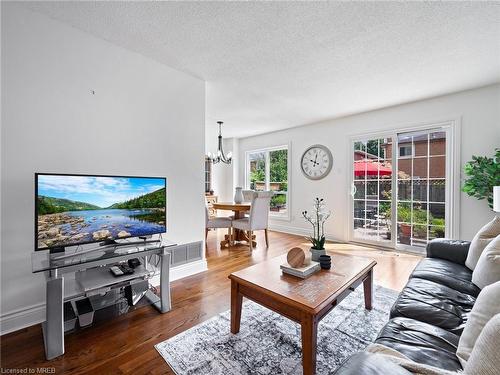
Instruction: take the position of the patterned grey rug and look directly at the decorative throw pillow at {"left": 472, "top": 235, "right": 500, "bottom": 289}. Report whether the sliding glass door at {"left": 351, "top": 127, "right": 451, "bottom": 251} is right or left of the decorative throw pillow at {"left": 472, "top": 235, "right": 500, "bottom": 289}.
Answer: left

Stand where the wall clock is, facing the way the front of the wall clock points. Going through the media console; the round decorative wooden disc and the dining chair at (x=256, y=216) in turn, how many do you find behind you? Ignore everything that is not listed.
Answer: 0

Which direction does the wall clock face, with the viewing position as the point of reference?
facing the viewer and to the left of the viewer

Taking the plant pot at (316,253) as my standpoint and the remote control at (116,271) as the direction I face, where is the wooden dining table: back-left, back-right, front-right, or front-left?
front-right

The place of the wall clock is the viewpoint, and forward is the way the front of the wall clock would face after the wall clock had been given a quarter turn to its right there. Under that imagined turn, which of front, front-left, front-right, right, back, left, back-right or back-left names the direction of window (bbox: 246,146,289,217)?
front

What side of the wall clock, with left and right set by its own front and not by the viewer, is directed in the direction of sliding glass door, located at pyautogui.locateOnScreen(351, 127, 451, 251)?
left

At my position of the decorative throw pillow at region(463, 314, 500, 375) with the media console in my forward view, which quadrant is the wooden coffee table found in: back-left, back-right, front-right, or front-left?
front-right

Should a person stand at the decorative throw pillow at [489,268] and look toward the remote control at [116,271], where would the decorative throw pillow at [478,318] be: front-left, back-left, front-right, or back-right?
front-left

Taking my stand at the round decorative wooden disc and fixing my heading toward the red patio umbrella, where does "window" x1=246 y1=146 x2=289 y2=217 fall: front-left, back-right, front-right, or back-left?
front-left

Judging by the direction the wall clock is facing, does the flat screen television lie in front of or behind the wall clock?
in front

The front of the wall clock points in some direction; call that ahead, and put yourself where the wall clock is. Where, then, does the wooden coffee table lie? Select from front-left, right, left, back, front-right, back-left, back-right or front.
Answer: front-left

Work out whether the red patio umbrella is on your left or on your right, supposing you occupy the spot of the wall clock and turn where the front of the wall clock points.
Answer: on your left

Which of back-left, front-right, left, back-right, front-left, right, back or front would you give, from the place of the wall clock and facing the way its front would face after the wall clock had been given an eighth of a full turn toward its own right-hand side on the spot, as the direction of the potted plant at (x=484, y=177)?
back-left

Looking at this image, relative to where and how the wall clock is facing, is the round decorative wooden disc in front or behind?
in front
